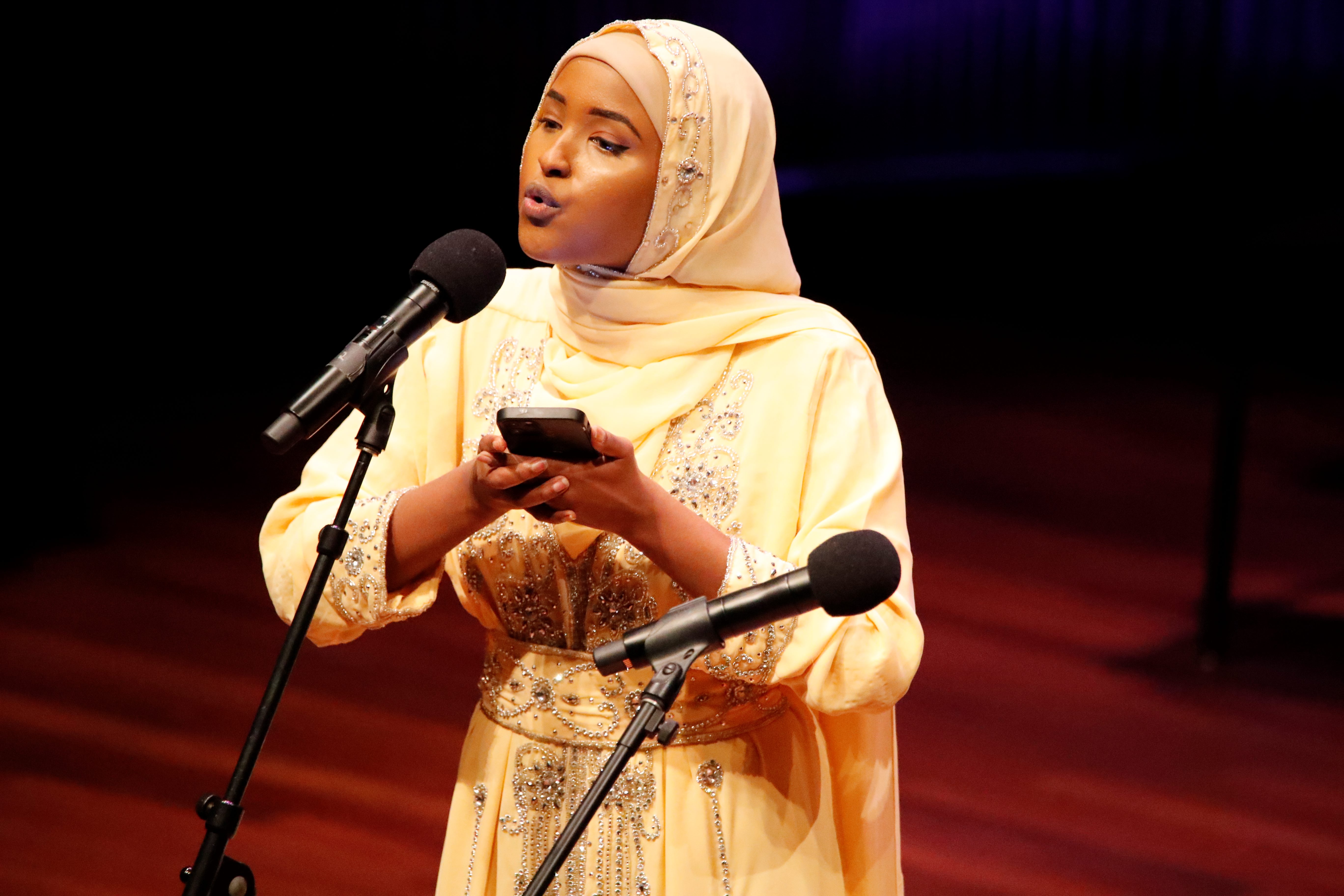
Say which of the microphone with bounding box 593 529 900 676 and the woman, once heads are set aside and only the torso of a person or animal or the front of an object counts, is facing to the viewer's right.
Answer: the microphone

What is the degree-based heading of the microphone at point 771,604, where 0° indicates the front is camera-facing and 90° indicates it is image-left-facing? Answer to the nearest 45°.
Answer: approximately 270°

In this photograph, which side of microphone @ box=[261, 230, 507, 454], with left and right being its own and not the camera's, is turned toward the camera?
right

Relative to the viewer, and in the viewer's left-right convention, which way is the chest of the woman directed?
facing the viewer and to the left of the viewer

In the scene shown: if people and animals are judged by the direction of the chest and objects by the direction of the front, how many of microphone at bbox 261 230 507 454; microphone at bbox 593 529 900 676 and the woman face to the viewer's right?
2

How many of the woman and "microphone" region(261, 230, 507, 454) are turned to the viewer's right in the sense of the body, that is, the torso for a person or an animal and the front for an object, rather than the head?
1

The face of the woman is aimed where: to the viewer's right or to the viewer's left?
to the viewer's left
